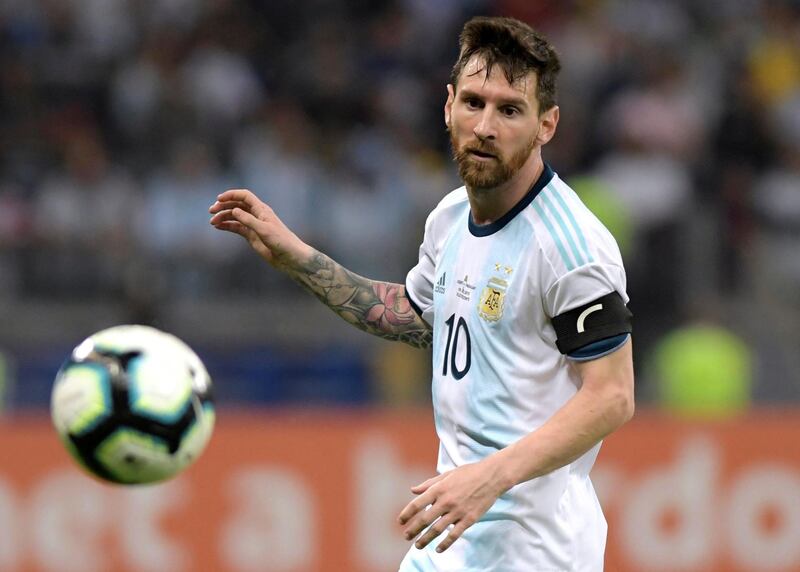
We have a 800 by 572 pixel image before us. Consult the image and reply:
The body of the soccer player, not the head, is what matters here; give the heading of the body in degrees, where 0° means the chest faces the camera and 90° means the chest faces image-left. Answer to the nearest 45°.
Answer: approximately 45°

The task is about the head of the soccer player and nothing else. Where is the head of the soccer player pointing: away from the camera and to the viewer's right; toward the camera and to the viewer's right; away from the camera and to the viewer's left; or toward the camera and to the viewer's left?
toward the camera and to the viewer's left

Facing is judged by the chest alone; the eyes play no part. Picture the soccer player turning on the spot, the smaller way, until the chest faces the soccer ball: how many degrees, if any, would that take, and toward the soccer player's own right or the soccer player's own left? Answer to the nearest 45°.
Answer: approximately 45° to the soccer player's own right
